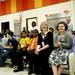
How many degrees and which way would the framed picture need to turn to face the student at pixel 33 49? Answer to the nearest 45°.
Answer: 0° — it already faces them

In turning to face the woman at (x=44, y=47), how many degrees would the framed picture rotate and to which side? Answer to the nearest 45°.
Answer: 0° — it already faces them

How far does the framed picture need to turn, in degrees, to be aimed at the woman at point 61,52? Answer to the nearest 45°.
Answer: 0° — it already faces them

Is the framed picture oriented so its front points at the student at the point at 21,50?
yes

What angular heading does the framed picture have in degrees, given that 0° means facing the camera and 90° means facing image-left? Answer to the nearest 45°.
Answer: approximately 0°
